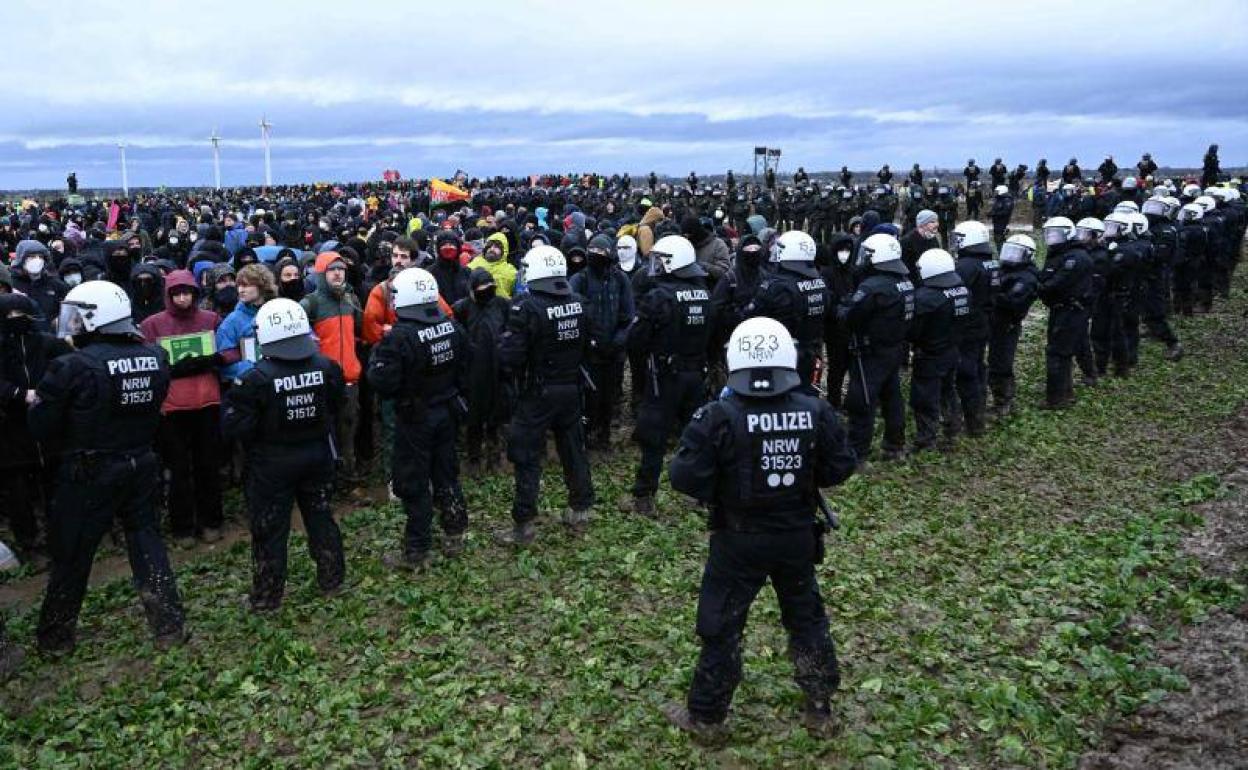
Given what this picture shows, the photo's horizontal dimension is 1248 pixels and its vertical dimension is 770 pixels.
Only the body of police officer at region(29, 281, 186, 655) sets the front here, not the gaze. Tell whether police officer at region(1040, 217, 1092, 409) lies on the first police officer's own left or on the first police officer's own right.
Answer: on the first police officer's own right

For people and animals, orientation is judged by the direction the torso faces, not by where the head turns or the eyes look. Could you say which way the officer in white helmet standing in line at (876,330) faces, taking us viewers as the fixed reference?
facing away from the viewer and to the left of the viewer

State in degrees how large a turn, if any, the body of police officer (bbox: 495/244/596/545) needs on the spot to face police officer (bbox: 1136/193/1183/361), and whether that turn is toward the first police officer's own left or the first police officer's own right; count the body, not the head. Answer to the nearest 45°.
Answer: approximately 90° to the first police officer's own right

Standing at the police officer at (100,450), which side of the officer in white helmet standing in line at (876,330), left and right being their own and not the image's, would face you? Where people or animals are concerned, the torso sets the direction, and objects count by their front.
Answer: left

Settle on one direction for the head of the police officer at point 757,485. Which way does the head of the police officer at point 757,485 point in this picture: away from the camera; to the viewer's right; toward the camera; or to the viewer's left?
away from the camera

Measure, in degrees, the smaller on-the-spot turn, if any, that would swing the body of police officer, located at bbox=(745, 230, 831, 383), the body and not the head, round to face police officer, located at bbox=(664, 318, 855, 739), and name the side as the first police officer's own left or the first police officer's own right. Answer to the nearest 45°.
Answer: approximately 135° to the first police officer's own left

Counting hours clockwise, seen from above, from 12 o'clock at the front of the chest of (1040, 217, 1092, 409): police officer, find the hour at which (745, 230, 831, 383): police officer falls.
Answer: (745, 230, 831, 383): police officer is roughly at 10 o'clock from (1040, 217, 1092, 409): police officer.

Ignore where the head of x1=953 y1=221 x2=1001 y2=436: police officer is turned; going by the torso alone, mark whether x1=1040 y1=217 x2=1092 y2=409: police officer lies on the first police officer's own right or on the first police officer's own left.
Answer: on the first police officer's own right

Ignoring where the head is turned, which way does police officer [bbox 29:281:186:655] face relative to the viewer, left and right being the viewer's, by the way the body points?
facing away from the viewer and to the left of the viewer

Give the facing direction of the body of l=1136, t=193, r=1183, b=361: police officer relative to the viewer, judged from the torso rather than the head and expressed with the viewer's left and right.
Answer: facing to the left of the viewer

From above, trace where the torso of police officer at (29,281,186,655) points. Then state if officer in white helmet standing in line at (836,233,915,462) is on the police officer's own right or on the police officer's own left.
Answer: on the police officer's own right

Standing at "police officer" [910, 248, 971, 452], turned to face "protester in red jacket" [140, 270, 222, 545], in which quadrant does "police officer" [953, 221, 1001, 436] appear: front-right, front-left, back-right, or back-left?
back-right

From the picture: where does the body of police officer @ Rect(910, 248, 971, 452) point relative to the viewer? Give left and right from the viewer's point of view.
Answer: facing away from the viewer and to the left of the viewer

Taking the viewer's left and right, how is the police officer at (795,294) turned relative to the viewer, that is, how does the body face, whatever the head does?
facing away from the viewer and to the left of the viewer

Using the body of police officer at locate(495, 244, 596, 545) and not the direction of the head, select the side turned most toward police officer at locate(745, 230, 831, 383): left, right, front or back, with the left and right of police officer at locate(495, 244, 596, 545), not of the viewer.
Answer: right

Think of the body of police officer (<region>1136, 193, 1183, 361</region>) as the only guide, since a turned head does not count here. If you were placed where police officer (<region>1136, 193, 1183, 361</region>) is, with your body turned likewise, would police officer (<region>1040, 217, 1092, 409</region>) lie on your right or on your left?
on your left
